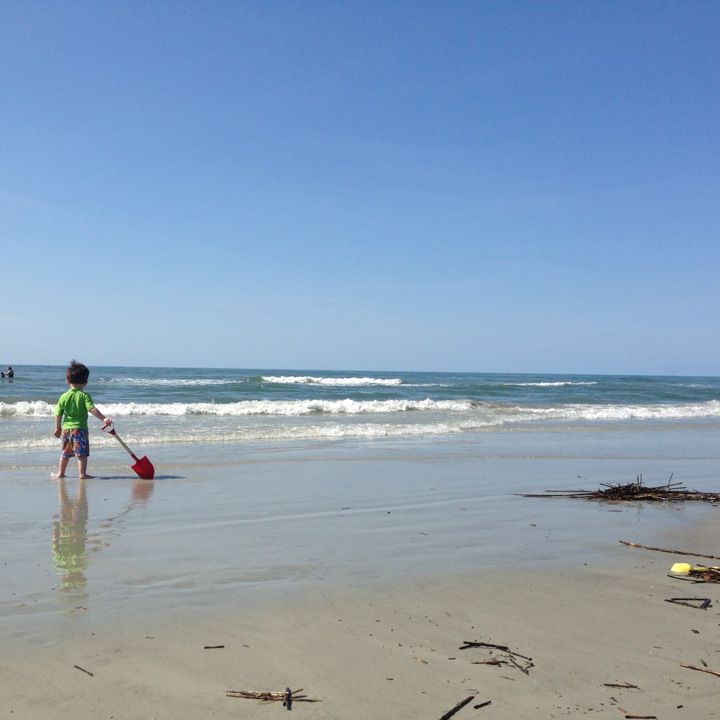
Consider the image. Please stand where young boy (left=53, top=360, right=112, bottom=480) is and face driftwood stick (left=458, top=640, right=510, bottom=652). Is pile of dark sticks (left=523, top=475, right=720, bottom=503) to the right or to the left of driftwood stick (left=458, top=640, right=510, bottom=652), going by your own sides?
left

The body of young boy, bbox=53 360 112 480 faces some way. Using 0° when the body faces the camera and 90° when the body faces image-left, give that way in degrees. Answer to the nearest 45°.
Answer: approximately 180°

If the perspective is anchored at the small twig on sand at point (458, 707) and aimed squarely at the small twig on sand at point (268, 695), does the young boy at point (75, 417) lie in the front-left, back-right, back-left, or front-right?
front-right

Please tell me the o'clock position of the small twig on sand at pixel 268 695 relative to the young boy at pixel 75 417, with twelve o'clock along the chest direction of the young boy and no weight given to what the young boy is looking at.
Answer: The small twig on sand is roughly at 6 o'clock from the young boy.

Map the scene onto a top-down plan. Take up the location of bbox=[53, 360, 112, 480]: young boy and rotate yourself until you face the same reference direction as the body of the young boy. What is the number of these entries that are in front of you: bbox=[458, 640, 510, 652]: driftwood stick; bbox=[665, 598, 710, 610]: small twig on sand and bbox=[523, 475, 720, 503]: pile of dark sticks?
0

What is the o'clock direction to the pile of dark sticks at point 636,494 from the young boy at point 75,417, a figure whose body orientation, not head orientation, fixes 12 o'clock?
The pile of dark sticks is roughly at 4 o'clock from the young boy.

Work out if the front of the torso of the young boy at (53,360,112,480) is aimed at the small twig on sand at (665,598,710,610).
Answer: no

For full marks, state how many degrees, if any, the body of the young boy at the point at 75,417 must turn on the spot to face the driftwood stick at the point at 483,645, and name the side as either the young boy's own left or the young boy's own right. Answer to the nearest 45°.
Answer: approximately 180°

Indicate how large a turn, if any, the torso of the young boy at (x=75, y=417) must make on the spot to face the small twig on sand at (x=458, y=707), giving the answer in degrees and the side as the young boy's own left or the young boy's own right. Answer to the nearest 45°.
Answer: approximately 180°
